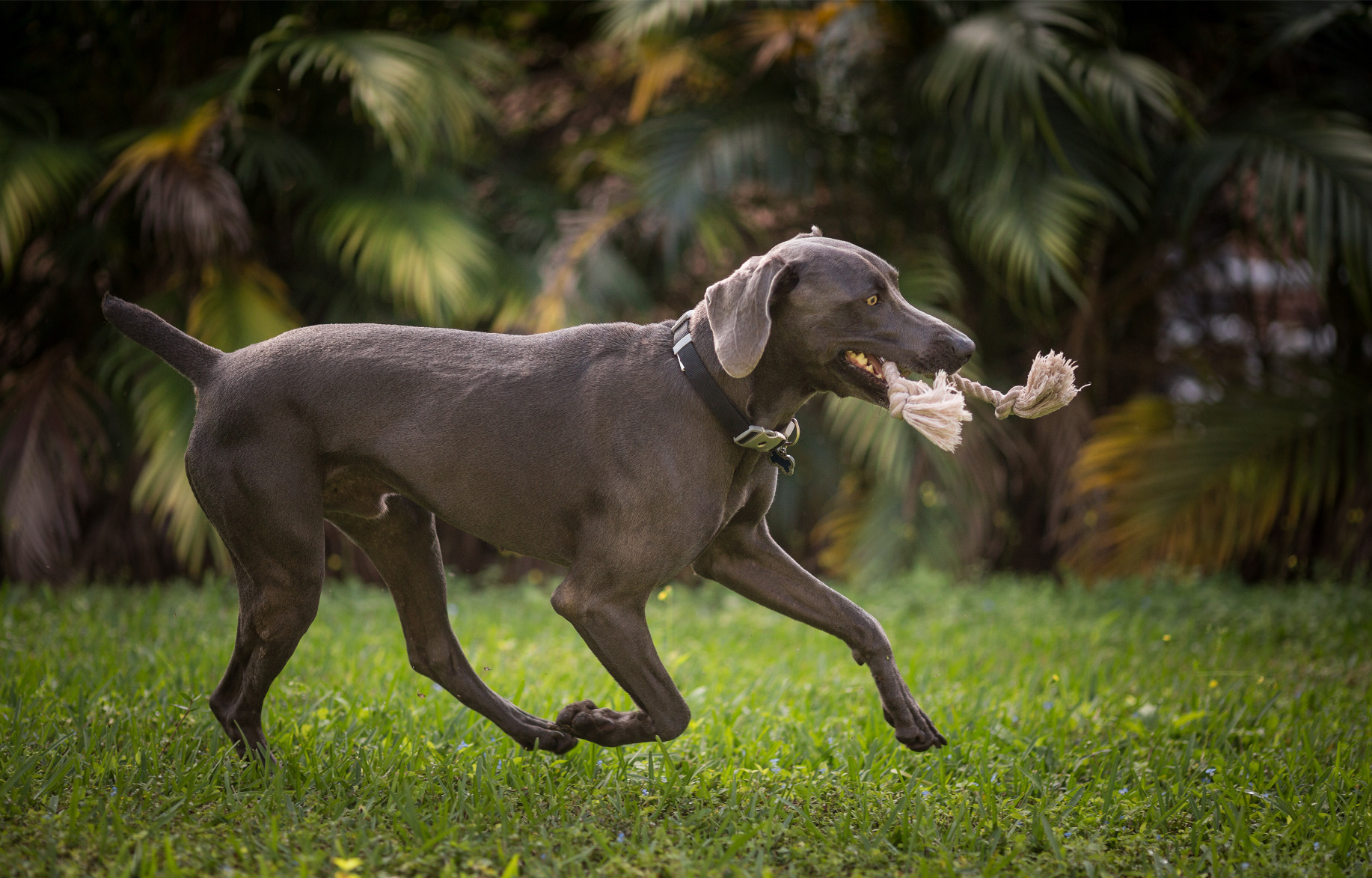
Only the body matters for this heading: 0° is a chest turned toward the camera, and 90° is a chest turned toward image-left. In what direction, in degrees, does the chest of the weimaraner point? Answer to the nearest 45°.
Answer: approximately 270°

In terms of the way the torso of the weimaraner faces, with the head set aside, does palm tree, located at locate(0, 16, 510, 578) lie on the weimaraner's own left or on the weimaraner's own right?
on the weimaraner's own left
